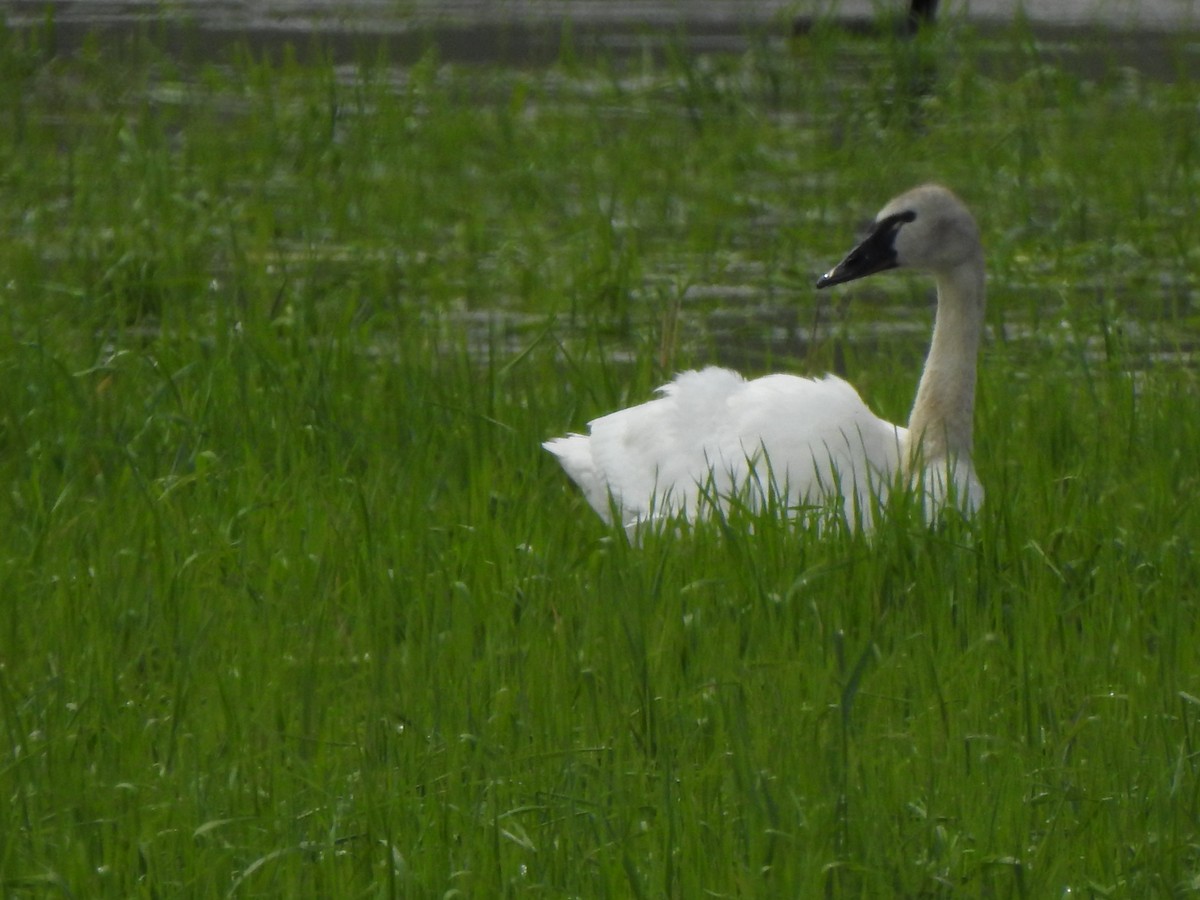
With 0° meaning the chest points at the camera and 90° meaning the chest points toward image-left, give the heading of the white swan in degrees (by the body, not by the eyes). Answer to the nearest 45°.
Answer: approximately 270°
